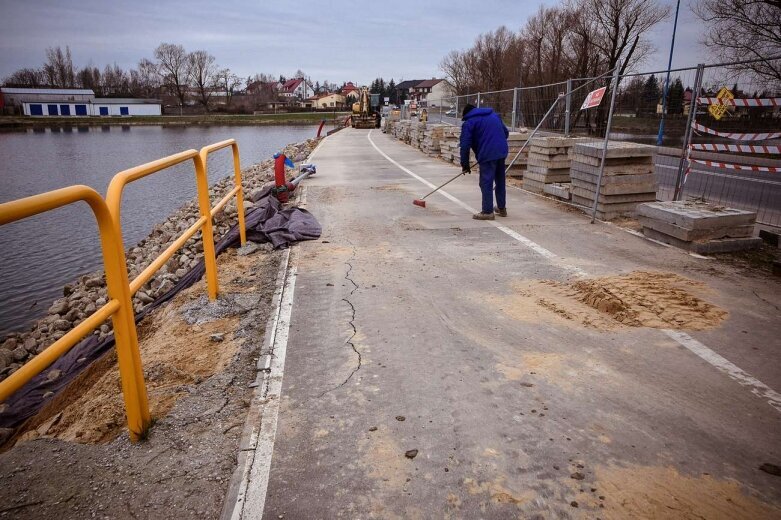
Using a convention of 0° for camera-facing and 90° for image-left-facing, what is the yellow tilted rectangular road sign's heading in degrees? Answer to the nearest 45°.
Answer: approximately 0°

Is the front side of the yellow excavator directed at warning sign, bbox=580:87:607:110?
yes

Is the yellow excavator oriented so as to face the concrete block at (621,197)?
yes

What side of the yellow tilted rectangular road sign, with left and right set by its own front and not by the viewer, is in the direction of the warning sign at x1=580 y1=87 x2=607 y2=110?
right

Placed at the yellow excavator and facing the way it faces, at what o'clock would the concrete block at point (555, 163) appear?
The concrete block is roughly at 12 o'clock from the yellow excavator.

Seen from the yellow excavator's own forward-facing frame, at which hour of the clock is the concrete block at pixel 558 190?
The concrete block is roughly at 12 o'clock from the yellow excavator.

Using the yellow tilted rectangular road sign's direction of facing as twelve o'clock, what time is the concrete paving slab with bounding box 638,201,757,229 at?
The concrete paving slab is roughly at 12 o'clock from the yellow tilted rectangular road sign.

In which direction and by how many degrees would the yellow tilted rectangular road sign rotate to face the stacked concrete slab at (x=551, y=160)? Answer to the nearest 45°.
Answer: approximately 45° to its right

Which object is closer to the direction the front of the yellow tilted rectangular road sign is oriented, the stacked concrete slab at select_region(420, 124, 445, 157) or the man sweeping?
the man sweeping

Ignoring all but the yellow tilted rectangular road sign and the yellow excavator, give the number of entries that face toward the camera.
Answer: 2

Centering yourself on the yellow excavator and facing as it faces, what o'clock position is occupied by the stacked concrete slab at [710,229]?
The stacked concrete slab is roughly at 12 o'clock from the yellow excavator.

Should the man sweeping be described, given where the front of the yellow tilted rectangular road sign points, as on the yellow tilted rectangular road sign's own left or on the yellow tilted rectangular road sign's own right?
on the yellow tilted rectangular road sign's own right

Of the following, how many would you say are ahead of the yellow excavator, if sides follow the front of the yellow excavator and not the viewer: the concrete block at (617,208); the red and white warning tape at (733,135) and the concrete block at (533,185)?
3

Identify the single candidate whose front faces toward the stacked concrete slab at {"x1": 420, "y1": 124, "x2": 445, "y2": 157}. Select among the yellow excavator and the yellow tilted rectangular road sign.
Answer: the yellow excavator

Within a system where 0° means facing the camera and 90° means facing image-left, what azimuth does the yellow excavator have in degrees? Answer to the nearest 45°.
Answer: approximately 0°
